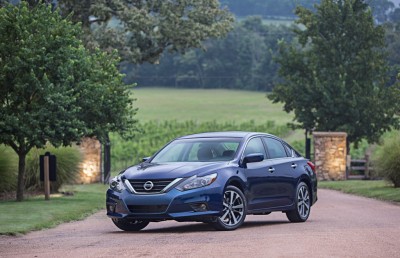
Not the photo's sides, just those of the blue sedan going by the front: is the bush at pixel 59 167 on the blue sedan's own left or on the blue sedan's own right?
on the blue sedan's own right

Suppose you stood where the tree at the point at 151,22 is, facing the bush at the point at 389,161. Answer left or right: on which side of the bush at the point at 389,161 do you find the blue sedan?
right

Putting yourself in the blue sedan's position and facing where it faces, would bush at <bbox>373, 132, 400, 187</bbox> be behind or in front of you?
behind

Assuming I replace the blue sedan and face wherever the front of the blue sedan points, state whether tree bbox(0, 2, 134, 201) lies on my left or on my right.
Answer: on my right

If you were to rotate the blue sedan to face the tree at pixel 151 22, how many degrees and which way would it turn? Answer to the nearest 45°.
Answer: approximately 135° to its right

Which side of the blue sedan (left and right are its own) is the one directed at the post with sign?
right

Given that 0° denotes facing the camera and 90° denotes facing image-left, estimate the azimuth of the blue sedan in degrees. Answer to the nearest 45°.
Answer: approximately 45°

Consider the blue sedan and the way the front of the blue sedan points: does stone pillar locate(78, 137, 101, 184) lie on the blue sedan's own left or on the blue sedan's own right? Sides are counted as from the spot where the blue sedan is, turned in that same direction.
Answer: on the blue sedan's own right

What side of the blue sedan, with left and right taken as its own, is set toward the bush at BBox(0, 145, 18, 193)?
right
